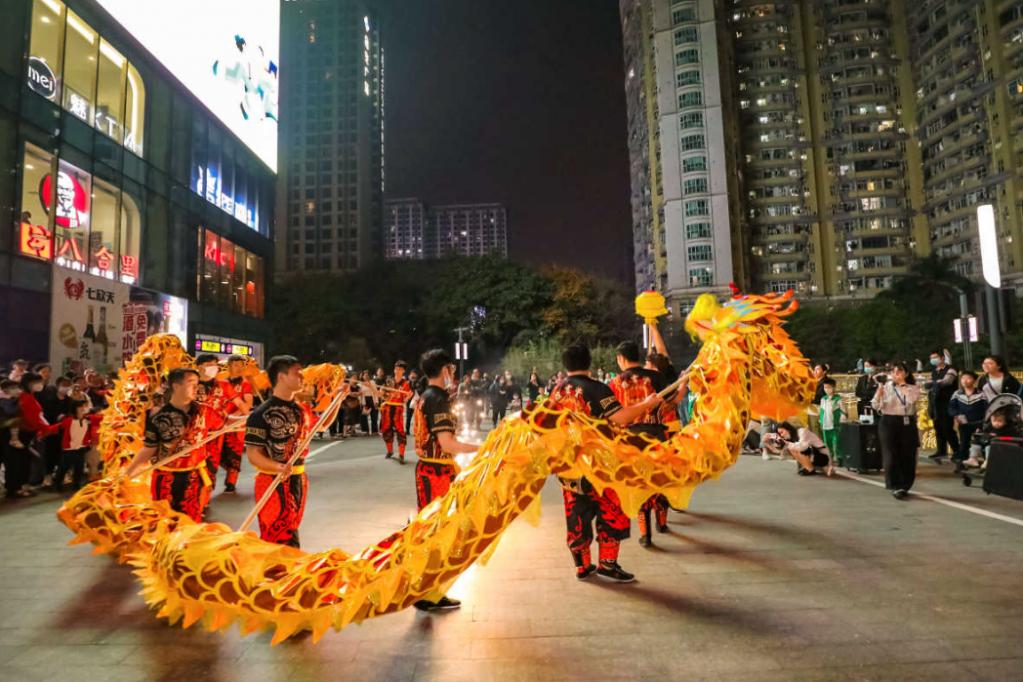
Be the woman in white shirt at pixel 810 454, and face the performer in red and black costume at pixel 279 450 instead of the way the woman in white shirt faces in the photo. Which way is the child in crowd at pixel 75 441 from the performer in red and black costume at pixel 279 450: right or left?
right

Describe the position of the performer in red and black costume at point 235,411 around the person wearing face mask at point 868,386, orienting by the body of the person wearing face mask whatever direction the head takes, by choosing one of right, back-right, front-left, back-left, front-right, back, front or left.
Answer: front

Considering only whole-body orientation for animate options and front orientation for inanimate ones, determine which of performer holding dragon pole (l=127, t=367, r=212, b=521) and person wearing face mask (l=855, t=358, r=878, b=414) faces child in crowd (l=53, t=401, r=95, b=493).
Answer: the person wearing face mask

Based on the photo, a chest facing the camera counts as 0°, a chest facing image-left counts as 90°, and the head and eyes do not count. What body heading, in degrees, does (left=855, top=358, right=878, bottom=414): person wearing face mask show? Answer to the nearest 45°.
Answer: approximately 45°

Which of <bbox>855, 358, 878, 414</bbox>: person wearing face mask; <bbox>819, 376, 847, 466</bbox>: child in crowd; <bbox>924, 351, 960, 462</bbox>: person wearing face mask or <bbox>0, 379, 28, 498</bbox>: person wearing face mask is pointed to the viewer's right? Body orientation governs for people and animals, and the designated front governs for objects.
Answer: <bbox>0, 379, 28, 498</bbox>: person wearing face mask

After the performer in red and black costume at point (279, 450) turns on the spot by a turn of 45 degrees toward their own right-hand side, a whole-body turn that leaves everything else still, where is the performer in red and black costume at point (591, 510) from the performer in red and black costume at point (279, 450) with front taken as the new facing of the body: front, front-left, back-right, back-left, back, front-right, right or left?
left

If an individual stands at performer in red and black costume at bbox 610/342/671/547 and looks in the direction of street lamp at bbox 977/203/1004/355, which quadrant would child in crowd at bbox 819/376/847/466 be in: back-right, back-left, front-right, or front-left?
front-left

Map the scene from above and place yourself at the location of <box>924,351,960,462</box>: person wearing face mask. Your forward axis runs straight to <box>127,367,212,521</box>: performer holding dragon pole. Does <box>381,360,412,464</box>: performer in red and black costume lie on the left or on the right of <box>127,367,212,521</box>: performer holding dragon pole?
right

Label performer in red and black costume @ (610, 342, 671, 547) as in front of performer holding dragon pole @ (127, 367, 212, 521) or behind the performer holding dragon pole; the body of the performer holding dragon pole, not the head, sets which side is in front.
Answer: in front

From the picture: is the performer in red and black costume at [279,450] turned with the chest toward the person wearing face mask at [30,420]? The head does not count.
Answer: no

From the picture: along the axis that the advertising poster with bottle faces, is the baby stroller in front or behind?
in front

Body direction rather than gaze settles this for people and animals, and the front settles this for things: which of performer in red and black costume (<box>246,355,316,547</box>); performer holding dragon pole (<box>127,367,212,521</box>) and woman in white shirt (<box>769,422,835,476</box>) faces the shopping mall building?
the woman in white shirt

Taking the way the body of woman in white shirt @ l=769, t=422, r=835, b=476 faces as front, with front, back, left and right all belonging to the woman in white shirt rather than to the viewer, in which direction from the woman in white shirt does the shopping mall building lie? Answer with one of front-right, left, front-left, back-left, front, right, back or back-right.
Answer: front

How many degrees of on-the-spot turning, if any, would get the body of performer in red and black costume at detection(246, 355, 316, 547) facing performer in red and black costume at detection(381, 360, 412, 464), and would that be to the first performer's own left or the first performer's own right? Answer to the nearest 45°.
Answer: approximately 135° to the first performer's own left

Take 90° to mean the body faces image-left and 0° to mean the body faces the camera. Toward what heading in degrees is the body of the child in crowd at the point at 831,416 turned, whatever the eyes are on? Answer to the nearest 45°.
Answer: approximately 45°

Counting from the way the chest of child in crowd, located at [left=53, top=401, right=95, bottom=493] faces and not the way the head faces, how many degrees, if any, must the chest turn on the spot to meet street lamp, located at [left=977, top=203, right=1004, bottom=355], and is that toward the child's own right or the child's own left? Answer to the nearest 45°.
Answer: approximately 90° to the child's own left

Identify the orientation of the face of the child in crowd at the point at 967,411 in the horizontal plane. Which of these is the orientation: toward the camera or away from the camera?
toward the camera
